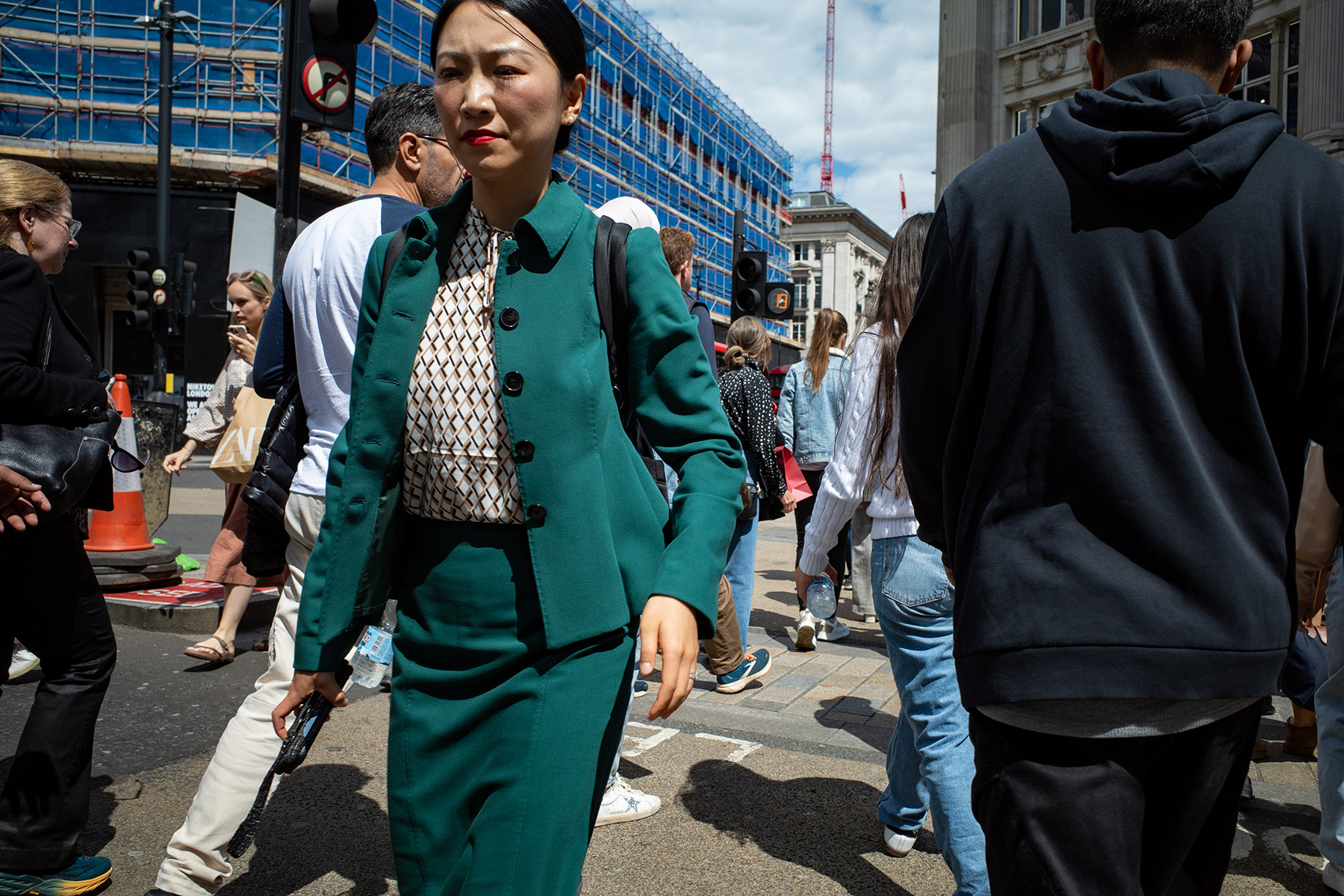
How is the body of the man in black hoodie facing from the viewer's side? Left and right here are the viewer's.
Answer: facing away from the viewer

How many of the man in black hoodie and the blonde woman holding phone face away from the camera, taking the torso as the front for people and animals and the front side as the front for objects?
1

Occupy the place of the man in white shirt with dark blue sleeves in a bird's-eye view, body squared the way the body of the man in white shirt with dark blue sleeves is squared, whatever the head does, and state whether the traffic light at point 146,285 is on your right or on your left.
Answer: on your left

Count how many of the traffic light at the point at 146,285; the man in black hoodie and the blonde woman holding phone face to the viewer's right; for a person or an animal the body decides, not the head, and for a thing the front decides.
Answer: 0

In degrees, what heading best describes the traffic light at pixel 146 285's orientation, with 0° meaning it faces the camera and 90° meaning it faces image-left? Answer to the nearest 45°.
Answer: approximately 45°

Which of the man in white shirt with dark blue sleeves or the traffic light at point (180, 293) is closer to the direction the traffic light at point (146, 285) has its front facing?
the man in white shirt with dark blue sleeves

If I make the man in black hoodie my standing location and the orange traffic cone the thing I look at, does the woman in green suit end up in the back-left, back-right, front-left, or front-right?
front-left

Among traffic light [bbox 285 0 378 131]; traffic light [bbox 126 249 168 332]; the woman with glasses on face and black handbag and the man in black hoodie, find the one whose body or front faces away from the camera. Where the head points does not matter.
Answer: the man in black hoodie

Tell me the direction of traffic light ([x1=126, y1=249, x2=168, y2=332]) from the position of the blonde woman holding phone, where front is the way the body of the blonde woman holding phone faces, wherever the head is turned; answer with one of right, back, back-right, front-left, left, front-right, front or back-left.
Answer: back-right

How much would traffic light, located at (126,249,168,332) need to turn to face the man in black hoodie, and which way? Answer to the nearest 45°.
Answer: approximately 45° to its left

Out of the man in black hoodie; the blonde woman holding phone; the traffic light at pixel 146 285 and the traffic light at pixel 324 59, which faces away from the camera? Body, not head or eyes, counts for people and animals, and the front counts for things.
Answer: the man in black hoodie

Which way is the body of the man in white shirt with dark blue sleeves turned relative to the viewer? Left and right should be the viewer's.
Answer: facing away from the viewer and to the right of the viewer

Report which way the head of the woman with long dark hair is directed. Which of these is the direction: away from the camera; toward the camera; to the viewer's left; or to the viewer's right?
away from the camera

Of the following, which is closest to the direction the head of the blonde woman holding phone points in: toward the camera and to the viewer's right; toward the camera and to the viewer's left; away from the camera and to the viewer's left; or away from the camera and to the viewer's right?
toward the camera and to the viewer's left

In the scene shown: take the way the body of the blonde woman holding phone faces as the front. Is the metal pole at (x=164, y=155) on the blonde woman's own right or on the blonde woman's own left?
on the blonde woman's own right
